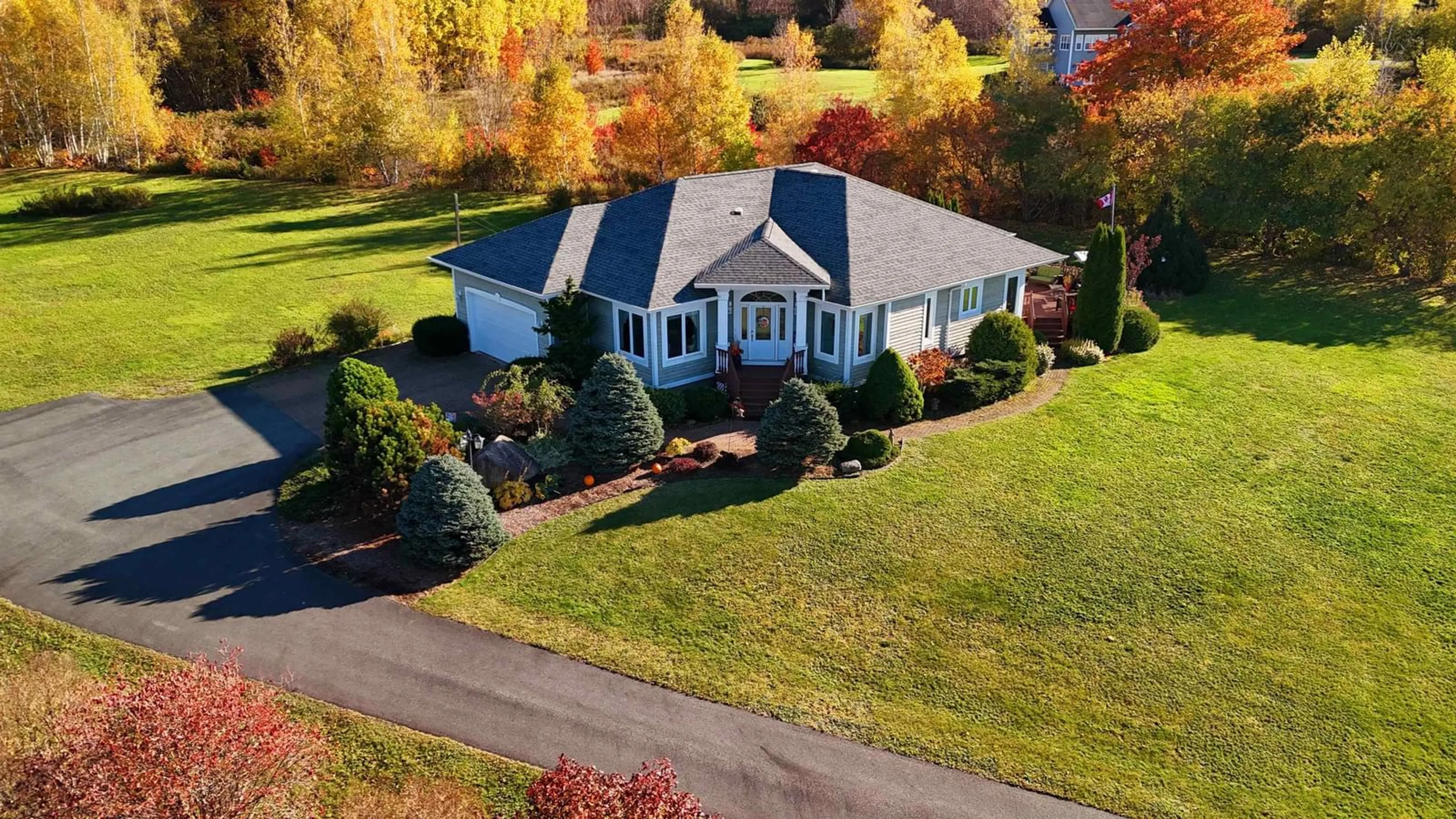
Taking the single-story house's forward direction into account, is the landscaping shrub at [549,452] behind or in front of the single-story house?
in front

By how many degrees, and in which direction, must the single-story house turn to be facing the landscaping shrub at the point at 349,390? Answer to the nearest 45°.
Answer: approximately 45° to its right

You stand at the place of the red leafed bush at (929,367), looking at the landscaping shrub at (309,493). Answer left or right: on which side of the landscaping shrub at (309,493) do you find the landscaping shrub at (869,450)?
left

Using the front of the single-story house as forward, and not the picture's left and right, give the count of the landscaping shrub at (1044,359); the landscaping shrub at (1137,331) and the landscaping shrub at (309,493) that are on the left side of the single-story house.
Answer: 2

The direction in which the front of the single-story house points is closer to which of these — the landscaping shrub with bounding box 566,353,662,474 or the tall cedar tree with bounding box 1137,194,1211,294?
the landscaping shrub

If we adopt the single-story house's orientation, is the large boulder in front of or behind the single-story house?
in front

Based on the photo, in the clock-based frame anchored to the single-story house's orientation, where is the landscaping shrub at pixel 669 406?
The landscaping shrub is roughly at 1 o'clock from the single-story house.

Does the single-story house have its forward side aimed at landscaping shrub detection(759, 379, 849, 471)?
yes

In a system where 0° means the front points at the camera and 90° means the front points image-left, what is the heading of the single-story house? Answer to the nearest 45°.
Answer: approximately 0°

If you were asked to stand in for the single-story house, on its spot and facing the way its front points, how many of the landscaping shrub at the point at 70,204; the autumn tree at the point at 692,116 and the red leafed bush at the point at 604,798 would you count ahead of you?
1

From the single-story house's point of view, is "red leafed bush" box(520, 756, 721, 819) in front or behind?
in front

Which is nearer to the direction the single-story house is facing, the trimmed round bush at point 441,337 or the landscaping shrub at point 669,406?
the landscaping shrub

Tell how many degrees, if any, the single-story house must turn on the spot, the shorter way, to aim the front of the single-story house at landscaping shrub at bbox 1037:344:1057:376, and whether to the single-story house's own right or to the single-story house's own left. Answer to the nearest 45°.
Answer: approximately 90° to the single-story house's own left

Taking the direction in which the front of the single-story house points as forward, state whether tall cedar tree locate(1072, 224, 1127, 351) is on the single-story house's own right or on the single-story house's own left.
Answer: on the single-story house's own left

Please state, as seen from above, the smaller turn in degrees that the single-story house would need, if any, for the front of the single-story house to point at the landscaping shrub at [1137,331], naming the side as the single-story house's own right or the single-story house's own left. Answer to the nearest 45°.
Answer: approximately 90° to the single-story house's own left

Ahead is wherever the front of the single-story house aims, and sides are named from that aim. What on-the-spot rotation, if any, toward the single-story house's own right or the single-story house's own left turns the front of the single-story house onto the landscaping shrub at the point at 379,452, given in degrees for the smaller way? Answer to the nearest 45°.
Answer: approximately 45° to the single-story house's own right

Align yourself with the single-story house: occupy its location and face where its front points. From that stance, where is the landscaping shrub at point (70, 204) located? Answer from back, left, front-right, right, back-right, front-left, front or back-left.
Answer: back-right

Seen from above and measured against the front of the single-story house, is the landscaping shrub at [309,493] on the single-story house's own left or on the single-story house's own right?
on the single-story house's own right
